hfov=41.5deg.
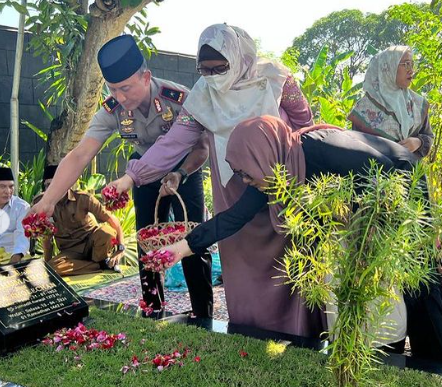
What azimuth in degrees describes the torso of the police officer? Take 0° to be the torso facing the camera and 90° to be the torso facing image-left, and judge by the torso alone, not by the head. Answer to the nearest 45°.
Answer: approximately 45°

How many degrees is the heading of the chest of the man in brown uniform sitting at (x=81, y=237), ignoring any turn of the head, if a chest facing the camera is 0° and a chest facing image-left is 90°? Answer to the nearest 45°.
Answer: approximately 0°

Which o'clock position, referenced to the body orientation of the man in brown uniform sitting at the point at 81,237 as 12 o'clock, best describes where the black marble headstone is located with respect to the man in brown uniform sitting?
The black marble headstone is roughly at 12 o'clock from the man in brown uniform sitting.

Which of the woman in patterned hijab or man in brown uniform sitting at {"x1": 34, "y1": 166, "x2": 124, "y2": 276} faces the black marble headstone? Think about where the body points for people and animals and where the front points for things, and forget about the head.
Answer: the man in brown uniform sitting

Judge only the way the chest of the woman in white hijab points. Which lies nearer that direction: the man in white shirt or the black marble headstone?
the black marble headstone

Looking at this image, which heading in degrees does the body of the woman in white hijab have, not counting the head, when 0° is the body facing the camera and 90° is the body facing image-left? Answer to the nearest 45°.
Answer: approximately 45°

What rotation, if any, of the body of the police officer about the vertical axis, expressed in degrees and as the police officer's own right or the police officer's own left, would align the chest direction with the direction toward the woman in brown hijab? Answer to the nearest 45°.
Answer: approximately 90° to the police officer's own left

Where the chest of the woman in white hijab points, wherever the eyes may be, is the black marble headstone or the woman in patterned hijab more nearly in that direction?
the black marble headstone

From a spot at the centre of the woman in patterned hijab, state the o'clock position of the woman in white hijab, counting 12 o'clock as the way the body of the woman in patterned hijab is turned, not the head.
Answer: The woman in white hijab is roughly at 3 o'clock from the woman in patterned hijab.
